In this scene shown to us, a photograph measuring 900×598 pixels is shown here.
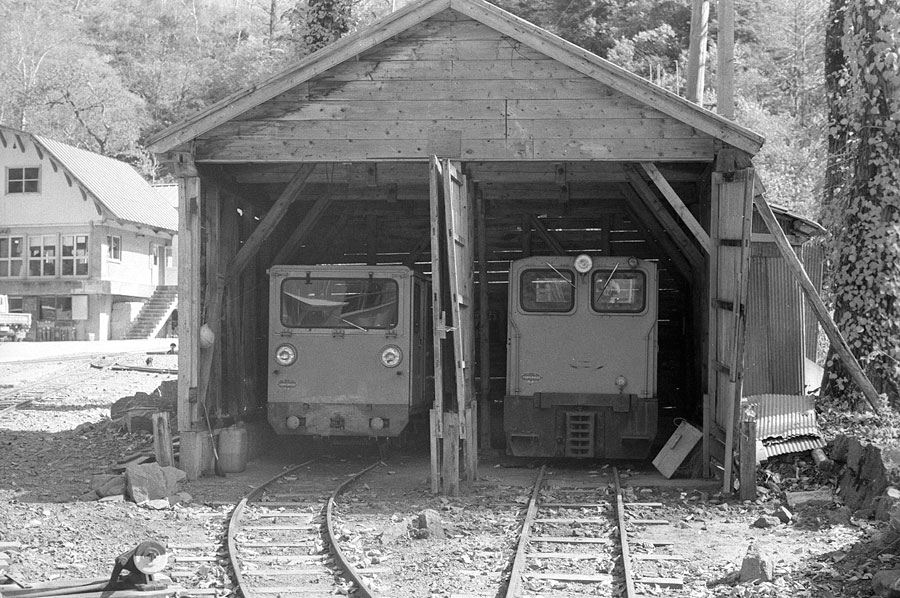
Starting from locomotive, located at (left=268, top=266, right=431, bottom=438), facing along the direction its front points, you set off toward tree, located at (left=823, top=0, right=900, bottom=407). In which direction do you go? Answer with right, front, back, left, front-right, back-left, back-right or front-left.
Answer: left

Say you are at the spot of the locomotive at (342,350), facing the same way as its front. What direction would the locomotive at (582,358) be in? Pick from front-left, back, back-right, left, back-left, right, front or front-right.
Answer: left

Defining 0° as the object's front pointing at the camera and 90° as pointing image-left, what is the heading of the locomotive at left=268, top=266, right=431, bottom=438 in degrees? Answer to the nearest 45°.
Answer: approximately 0°

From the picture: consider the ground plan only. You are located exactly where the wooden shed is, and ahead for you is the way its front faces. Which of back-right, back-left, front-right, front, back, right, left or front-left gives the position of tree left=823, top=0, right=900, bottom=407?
left

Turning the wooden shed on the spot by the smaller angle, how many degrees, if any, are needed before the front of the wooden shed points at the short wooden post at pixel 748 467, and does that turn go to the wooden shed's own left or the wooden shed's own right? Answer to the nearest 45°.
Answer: approximately 45° to the wooden shed's own left

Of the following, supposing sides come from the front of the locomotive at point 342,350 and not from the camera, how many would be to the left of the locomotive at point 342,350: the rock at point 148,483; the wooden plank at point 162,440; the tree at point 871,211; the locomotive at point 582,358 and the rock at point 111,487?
2

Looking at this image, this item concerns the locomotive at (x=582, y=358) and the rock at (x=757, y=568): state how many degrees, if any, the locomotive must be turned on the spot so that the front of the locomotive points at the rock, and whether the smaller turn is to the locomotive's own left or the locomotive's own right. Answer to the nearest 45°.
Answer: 0° — it already faces it

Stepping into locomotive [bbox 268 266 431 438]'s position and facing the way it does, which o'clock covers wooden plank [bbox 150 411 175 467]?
The wooden plank is roughly at 2 o'clock from the locomotive.

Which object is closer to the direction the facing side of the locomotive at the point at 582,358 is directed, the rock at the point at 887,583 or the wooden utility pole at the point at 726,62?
the rock

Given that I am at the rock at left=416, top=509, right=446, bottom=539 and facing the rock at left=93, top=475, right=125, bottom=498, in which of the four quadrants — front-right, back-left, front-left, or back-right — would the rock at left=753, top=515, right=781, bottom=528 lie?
back-right

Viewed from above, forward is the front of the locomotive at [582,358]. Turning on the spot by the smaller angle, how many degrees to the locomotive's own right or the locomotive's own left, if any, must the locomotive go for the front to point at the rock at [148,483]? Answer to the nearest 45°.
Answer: approximately 45° to the locomotive's own right
